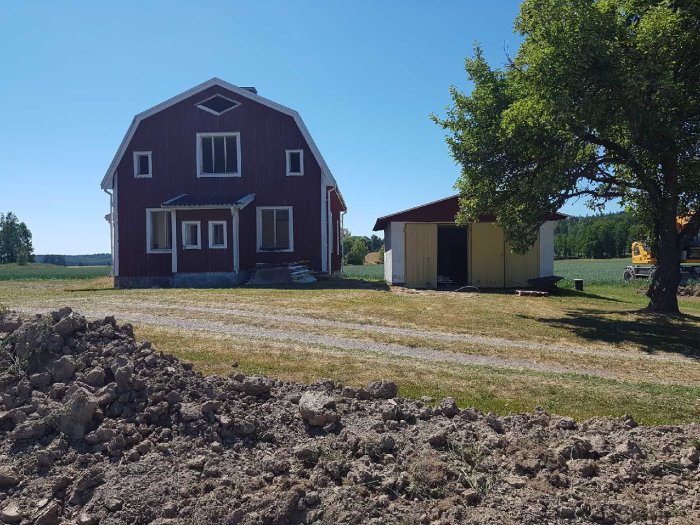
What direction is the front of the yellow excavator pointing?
to the viewer's right

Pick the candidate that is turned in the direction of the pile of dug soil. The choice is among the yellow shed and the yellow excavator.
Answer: the yellow shed

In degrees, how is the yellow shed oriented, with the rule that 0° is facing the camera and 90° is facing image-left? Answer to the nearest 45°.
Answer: approximately 0°

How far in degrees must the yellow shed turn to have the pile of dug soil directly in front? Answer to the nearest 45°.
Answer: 0° — it already faces it

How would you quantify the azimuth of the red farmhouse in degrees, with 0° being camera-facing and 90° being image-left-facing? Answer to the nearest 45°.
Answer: approximately 0°

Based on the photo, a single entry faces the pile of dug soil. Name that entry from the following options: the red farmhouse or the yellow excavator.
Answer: the red farmhouse

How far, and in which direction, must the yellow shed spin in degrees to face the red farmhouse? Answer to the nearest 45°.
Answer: approximately 90° to its right

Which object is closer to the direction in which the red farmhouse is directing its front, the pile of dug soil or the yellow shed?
the pile of dug soil

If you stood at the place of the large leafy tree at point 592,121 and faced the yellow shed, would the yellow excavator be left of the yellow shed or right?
right

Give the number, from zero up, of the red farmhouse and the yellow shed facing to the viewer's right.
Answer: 0

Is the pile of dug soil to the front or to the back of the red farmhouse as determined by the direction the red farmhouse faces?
to the front

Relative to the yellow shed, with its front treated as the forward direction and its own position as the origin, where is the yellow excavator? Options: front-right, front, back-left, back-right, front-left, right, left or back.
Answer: back-left
